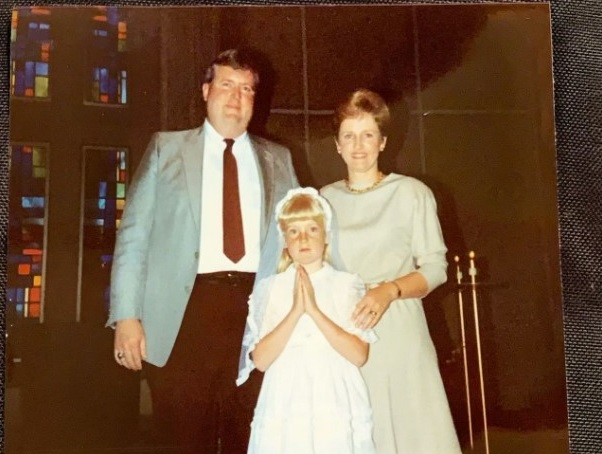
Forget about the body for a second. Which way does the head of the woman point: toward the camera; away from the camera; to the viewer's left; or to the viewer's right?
toward the camera

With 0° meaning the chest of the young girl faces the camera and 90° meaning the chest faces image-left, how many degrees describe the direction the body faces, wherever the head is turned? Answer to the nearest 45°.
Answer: approximately 0°

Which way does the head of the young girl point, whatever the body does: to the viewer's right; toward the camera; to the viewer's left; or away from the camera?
toward the camera

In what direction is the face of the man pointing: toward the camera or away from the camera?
toward the camera
